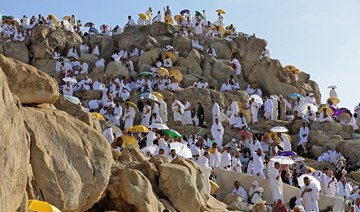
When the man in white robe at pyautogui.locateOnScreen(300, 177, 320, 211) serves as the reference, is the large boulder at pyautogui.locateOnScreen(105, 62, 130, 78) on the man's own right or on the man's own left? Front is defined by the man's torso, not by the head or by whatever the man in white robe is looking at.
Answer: on the man's own right

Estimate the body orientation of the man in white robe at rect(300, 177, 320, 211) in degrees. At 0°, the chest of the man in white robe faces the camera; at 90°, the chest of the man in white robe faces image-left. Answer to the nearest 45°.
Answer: approximately 45°

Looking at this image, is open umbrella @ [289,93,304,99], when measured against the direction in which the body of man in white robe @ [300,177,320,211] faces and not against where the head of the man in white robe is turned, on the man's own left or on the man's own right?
on the man's own right

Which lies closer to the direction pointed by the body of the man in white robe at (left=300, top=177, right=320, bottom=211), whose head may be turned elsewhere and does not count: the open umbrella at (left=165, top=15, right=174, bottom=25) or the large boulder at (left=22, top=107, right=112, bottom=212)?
the large boulder

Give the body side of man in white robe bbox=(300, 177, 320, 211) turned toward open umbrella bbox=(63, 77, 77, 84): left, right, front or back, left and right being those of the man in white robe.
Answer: right

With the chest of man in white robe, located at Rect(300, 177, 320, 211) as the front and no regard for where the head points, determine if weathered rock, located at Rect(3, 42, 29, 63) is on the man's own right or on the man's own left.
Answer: on the man's own right

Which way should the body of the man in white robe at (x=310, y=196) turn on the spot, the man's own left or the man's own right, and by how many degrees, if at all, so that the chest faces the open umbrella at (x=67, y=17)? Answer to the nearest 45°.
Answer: approximately 90° to the man's own right
